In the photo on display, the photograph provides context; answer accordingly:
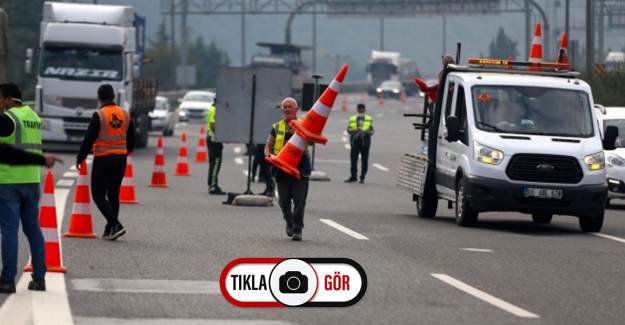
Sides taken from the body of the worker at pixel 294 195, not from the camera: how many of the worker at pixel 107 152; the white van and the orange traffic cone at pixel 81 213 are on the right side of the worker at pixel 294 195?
2

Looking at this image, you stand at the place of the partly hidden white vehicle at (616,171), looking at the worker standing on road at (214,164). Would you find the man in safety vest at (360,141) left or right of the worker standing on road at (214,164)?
right

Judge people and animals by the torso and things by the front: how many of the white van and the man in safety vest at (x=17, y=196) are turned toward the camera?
1

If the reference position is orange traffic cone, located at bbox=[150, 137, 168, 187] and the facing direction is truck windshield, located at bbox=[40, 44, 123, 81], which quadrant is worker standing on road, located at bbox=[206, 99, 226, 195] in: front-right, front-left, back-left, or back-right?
back-right

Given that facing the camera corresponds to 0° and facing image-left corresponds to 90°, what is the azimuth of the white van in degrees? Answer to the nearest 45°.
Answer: approximately 0°
